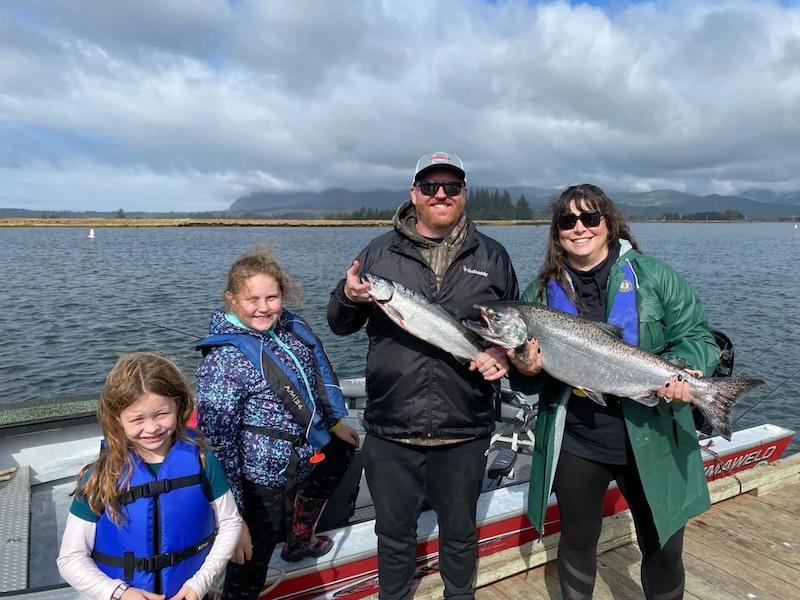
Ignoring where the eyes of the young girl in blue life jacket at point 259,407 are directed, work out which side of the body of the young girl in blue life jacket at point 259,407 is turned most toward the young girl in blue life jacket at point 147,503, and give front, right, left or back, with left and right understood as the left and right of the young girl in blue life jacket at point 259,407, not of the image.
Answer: right

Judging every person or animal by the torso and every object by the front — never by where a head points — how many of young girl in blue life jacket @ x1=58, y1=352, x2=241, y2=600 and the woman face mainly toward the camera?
2

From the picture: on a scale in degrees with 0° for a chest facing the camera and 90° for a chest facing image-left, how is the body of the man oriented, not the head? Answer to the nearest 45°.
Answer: approximately 0°

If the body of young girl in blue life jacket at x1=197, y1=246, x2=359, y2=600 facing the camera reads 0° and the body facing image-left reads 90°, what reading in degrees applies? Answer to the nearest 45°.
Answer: approximately 315°

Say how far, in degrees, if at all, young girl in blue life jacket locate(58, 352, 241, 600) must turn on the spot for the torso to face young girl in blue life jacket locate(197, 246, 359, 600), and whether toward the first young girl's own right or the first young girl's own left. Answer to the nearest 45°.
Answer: approximately 135° to the first young girl's own left

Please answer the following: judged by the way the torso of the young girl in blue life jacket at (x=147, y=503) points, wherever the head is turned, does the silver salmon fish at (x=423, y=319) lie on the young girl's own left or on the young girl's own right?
on the young girl's own left

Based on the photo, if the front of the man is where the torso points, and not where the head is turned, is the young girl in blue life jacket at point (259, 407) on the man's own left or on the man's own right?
on the man's own right

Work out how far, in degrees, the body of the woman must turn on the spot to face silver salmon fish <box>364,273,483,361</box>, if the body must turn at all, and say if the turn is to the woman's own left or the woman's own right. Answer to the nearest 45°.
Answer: approximately 90° to the woman's own right

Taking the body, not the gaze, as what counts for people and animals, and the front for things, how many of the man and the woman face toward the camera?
2

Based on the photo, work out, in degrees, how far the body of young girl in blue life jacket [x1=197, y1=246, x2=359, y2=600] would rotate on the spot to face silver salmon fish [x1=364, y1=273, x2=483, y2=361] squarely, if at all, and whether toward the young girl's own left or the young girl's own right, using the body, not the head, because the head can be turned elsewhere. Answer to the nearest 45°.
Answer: approximately 45° to the young girl's own left
